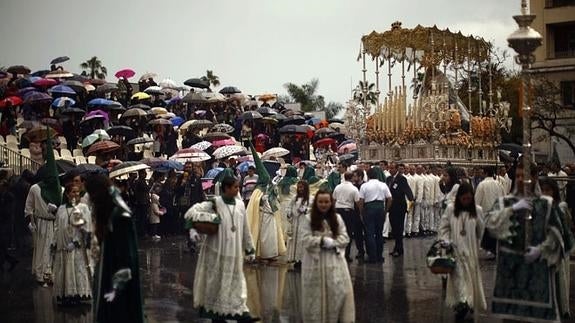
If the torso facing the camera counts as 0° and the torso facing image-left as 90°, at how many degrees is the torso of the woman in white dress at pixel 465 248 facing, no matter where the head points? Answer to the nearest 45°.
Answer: approximately 0°

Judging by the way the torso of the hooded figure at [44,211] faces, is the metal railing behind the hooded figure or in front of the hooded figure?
behind

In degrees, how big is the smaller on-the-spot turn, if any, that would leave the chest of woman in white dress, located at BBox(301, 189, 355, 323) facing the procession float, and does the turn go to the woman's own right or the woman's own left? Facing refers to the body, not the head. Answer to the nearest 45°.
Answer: approximately 180°

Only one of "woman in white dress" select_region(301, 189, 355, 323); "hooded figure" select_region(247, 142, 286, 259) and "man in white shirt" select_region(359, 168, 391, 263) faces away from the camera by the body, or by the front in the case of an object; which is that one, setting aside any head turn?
the man in white shirt

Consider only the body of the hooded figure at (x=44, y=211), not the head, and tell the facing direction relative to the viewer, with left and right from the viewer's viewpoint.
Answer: facing the viewer and to the right of the viewer

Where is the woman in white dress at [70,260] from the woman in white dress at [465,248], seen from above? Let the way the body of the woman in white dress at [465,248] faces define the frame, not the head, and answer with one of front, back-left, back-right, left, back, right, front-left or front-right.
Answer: right

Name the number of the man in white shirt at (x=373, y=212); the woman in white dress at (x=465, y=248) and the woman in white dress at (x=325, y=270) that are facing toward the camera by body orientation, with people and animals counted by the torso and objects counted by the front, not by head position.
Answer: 2

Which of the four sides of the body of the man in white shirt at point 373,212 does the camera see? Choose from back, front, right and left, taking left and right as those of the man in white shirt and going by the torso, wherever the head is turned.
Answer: back

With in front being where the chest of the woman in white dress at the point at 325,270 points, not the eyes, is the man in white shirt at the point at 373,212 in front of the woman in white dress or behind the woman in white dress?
behind

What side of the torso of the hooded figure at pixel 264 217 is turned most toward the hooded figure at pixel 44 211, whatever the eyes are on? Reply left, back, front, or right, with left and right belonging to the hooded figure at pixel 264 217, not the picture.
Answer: right

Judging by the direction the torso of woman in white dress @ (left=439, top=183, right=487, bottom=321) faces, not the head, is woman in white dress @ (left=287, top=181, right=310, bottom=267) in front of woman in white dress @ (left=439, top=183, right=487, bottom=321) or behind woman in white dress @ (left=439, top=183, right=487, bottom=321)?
behind

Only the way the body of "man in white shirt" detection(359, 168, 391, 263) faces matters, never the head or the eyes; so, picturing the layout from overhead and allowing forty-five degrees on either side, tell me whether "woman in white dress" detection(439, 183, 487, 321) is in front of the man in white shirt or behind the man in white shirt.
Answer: behind

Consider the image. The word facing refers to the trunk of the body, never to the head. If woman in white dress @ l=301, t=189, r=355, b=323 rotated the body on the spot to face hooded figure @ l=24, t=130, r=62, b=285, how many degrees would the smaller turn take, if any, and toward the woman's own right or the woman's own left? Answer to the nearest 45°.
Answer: approximately 135° to the woman's own right
